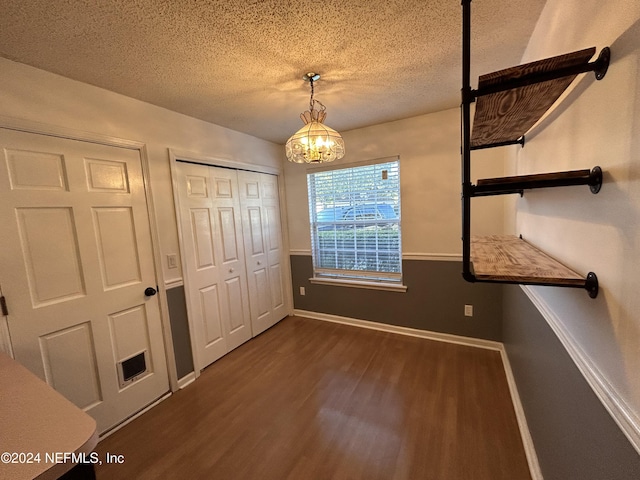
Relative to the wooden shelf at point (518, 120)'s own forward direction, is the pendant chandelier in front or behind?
in front

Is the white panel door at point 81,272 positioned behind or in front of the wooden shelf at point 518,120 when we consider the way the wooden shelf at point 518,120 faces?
in front

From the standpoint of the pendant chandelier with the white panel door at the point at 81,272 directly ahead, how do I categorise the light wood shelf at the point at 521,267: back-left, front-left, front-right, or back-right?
back-left

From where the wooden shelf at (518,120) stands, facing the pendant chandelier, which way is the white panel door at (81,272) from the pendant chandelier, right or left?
left

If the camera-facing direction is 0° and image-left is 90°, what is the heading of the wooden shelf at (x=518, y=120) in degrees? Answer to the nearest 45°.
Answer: approximately 90°
